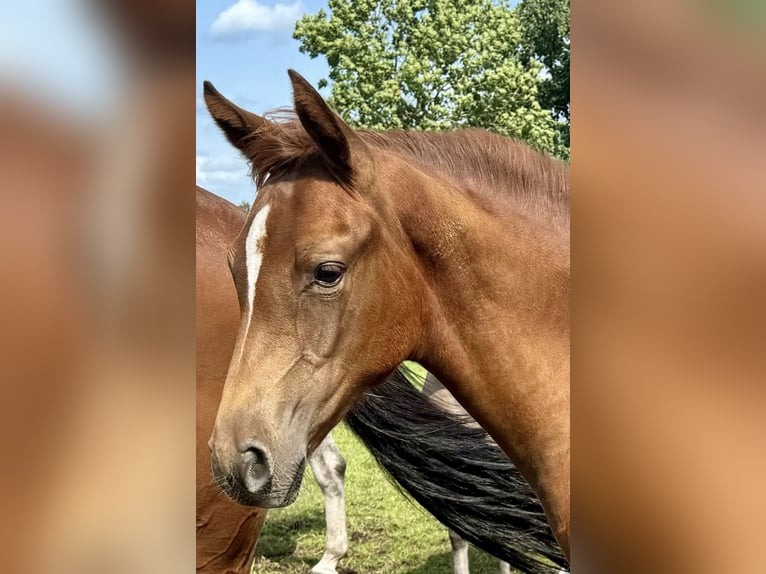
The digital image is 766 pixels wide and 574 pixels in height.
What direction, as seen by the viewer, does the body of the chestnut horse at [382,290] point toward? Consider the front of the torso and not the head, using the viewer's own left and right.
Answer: facing to the left of the viewer

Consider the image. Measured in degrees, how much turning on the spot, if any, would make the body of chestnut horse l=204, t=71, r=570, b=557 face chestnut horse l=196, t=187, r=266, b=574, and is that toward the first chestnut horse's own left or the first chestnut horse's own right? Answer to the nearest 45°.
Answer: approximately 45° to the first chestnut horse's own right
